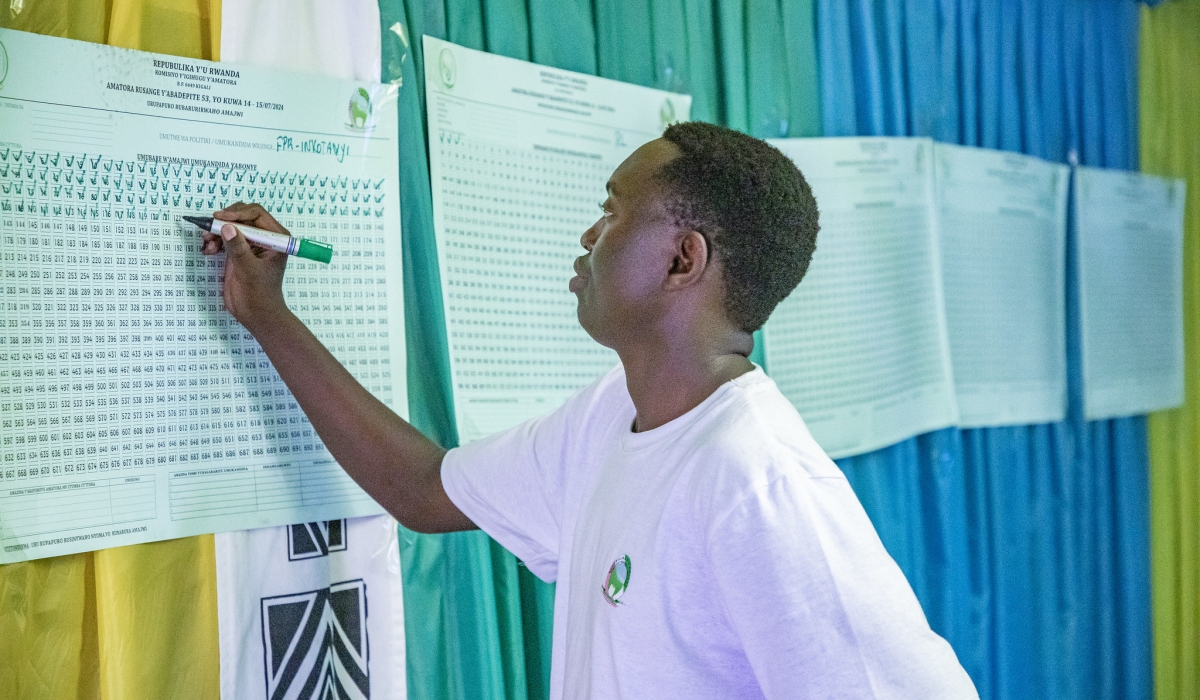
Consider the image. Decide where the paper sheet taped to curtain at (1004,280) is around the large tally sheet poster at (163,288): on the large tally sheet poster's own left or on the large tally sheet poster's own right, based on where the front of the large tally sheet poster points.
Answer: on the large tally sheet poster's own left

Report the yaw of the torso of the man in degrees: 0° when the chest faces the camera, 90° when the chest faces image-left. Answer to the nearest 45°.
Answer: approximately 45°

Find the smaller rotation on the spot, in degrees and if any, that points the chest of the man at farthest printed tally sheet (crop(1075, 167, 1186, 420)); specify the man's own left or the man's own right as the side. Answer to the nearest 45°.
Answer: approximately 180°

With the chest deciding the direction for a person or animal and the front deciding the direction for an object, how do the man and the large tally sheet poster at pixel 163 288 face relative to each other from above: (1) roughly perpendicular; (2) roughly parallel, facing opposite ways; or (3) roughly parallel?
roughly perpendicular

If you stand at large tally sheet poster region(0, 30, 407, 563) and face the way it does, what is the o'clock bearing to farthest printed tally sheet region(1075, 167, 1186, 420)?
The farthest printed tally sheet is roughly at 10 o'clock from the large tally sheet poster.

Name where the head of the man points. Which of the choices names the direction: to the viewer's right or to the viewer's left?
to the viewer's left

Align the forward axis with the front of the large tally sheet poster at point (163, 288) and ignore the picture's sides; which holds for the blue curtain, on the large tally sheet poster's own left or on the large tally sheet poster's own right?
on the large tally sheet poster's own left

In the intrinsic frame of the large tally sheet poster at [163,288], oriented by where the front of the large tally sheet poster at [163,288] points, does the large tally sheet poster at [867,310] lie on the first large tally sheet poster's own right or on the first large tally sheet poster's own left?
on the first large tally sheet poster's own left

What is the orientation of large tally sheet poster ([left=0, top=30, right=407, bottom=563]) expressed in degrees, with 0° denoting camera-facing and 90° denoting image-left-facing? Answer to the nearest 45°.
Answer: approximately 315°
